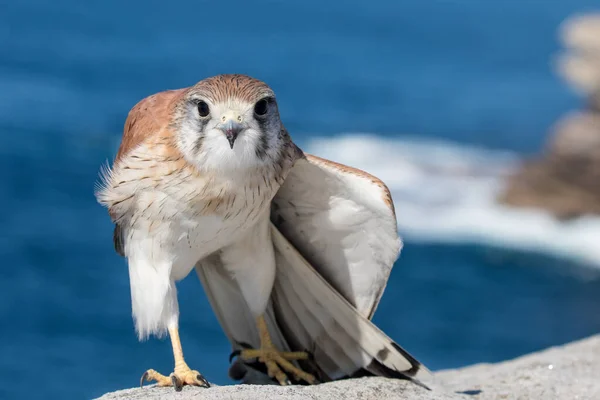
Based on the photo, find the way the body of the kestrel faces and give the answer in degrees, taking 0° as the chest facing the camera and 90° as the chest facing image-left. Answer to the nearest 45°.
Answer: approximately 0°

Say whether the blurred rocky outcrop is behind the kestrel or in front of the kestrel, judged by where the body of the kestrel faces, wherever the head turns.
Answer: behind
